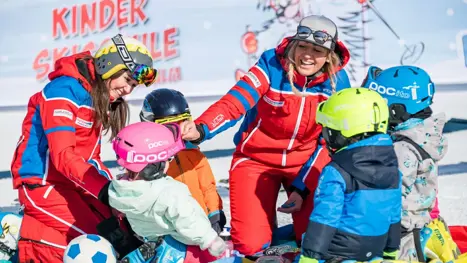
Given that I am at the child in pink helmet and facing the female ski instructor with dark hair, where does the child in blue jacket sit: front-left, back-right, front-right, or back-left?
back-right

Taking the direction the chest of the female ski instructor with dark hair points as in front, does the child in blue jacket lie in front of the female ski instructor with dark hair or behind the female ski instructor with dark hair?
in front

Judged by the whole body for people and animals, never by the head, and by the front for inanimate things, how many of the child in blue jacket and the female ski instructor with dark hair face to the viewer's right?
1

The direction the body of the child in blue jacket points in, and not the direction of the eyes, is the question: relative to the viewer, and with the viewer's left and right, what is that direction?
facing away from the viewer and to the left of the viewer

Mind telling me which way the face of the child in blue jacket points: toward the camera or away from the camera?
away from the camera

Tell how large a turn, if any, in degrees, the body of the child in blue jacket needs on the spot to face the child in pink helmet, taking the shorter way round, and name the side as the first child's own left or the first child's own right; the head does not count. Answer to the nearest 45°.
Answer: approximately 45° to the first child's own left

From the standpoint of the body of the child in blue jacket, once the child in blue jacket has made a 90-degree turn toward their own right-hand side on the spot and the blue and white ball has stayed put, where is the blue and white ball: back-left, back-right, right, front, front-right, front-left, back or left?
back-left

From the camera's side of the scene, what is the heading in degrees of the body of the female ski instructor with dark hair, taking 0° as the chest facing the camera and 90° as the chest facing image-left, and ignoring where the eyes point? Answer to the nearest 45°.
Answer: approximately 270°

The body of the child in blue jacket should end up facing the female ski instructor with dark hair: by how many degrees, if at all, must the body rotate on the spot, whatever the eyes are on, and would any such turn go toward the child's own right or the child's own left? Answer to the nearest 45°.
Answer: approximately 45° to the child's own left

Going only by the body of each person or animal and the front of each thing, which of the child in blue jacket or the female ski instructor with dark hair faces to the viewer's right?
the female ski instructor with dark hair

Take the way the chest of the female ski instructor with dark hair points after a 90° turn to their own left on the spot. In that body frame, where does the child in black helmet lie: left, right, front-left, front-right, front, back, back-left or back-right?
right
